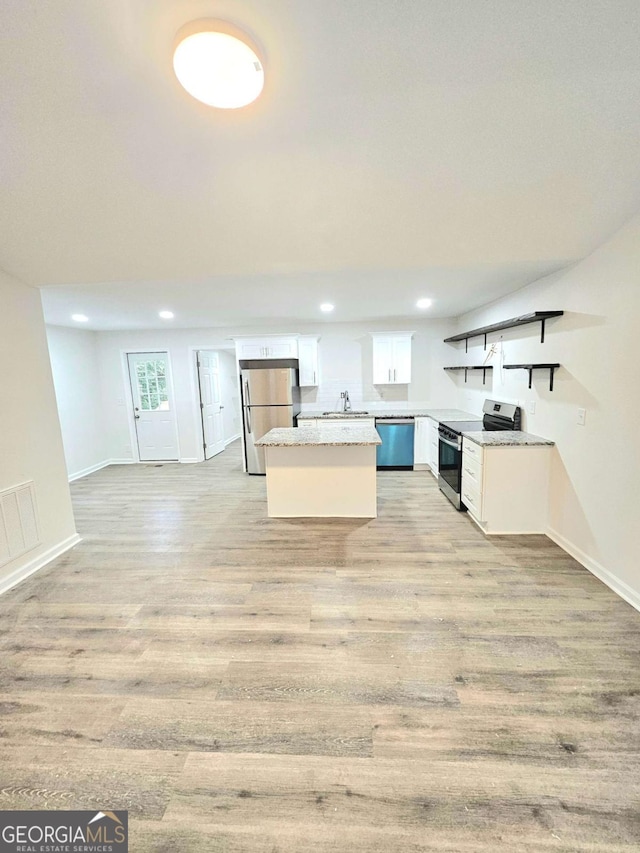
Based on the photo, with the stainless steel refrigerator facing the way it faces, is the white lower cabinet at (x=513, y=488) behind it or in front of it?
in front

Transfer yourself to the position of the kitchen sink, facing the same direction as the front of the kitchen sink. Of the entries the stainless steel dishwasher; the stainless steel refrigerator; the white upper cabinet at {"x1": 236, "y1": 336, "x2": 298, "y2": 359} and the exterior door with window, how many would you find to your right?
3

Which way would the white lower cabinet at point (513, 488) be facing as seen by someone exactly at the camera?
facing to the left of the viewer

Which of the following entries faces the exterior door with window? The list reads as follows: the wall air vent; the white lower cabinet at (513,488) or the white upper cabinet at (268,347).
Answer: the white lower cabinet

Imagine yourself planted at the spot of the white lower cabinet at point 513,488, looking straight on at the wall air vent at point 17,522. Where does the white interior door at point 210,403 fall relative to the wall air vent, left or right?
right

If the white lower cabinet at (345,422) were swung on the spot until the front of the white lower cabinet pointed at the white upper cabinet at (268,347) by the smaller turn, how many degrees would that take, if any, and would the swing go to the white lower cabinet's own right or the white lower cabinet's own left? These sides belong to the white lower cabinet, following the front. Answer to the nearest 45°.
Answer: approximately 90° to the white lower cabinet's own right

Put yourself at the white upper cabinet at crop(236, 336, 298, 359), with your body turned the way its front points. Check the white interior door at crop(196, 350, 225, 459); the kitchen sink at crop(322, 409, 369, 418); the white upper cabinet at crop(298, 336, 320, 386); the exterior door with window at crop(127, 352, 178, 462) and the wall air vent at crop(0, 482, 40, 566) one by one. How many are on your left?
2

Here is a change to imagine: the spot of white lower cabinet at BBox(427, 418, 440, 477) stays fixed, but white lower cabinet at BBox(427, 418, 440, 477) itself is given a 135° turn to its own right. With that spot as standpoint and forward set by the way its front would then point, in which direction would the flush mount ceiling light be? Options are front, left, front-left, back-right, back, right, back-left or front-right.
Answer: back-right

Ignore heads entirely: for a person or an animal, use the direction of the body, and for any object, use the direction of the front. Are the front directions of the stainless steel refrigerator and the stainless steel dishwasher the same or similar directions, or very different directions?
same or similar directions

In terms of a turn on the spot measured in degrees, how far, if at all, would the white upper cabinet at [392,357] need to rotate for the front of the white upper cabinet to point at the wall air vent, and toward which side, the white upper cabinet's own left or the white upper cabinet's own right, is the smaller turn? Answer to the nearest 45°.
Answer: approximately 45° to the white upper cabinet's own right

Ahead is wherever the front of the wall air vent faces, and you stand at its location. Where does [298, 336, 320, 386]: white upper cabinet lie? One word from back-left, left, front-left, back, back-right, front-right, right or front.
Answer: front-left

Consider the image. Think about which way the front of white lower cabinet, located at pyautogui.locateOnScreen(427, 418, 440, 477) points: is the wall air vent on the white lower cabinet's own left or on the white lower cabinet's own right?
on the white lower cabinet's own left

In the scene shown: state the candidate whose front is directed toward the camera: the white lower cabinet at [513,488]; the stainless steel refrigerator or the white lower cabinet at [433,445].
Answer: the stainless steel refrigerator

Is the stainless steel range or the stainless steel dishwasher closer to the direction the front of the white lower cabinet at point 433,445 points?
the stainless steel dishwasher

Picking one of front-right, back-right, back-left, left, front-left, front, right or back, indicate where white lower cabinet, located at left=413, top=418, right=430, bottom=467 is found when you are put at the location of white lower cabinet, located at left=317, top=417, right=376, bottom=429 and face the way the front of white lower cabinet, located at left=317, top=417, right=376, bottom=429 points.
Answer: left

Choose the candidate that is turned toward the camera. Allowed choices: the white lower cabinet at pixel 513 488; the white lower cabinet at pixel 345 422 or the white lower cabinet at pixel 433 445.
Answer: the white lower cabinet at pixel 345 422

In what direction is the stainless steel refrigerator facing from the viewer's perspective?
toward the camera
